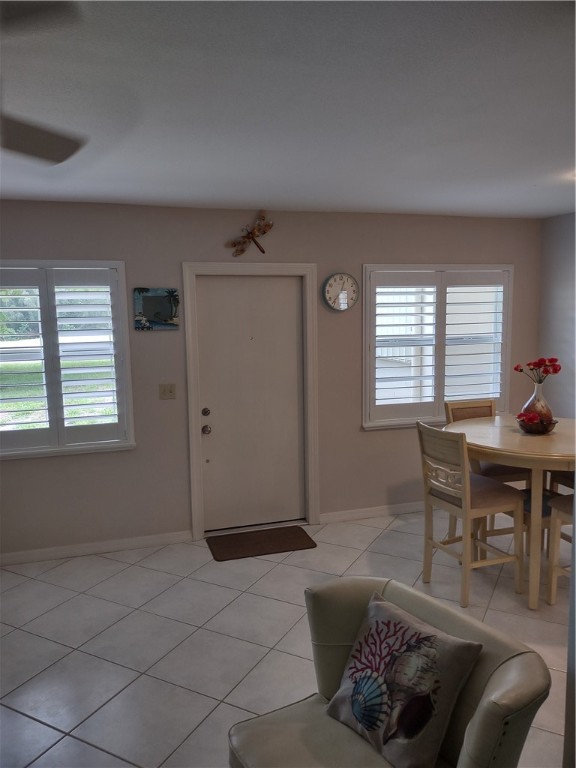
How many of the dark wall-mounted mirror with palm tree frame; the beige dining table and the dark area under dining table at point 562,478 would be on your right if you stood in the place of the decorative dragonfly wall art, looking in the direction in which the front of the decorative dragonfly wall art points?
1

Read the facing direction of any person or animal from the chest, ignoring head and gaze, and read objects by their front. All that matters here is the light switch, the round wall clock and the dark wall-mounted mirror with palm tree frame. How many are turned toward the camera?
3

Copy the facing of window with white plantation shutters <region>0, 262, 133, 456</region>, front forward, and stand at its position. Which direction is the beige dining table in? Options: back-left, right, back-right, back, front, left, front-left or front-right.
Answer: front-left
